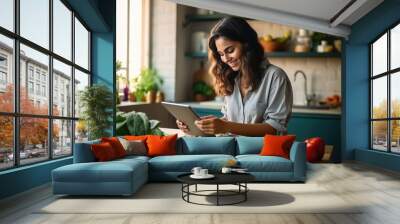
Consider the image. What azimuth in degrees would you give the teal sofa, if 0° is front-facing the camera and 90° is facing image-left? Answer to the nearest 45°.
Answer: approximately 0°

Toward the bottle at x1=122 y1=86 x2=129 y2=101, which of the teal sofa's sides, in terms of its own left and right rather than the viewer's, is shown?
back

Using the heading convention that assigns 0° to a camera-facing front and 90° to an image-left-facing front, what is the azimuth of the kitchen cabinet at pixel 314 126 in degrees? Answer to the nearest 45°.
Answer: approximately 0°

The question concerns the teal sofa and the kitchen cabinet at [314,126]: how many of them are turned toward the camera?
2
